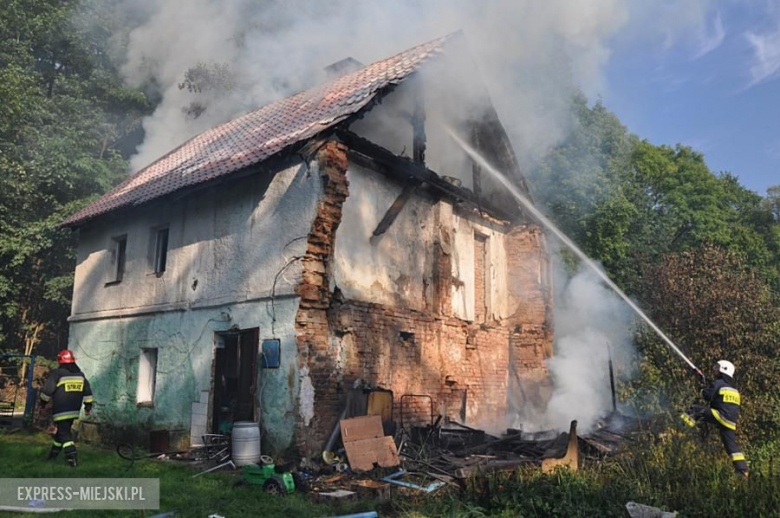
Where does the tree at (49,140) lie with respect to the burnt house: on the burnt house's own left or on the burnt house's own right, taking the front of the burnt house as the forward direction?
on the burnt house's own right

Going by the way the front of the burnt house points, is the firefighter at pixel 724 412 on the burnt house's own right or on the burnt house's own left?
on the burnt house's own left

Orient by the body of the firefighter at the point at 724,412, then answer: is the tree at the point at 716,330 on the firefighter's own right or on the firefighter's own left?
on the firefighter's own right

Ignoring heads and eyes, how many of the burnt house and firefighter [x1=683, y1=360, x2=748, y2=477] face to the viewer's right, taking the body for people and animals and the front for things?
0

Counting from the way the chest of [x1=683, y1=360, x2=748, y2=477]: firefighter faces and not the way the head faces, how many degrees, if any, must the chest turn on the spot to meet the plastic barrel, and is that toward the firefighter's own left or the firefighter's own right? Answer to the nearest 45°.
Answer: approximately 45° to the firefighter's own left

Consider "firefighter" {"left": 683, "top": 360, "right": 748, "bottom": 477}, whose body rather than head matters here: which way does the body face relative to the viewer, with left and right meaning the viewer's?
facing away from the viewer and to the left of the viewer

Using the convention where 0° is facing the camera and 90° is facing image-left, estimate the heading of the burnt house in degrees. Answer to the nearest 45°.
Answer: approximately 45°

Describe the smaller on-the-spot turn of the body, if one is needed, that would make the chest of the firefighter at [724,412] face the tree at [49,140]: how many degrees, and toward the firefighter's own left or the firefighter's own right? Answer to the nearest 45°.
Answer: approximately 45° to the firefighter's own left
